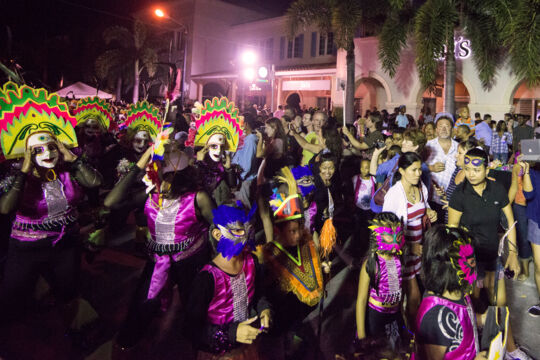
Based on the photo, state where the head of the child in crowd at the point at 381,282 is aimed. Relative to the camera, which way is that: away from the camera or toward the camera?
toward the camera

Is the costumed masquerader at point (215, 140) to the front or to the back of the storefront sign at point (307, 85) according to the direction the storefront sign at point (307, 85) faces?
to the front

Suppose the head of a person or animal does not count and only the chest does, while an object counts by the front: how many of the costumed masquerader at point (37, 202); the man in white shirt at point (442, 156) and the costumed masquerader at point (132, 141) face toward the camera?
3

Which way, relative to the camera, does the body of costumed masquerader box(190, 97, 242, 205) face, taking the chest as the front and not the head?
toward the camera

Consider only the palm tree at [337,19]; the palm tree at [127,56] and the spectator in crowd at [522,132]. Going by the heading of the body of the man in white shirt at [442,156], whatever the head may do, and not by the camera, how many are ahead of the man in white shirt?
0

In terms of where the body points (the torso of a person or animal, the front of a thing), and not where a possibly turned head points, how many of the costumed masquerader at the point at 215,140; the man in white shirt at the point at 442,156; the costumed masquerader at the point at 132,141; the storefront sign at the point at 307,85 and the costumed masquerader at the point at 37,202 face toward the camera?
5

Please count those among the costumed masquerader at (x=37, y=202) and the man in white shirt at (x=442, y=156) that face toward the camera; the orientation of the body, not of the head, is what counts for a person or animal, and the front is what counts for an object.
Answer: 2

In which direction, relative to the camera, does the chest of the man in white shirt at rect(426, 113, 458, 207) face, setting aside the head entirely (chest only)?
toward the camera

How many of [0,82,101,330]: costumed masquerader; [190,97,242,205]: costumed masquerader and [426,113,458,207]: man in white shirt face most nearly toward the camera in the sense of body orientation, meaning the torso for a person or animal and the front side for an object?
3

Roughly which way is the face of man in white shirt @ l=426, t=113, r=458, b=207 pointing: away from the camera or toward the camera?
toward the camera

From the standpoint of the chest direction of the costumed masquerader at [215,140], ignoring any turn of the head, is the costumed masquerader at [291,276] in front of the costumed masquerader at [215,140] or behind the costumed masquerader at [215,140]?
in front

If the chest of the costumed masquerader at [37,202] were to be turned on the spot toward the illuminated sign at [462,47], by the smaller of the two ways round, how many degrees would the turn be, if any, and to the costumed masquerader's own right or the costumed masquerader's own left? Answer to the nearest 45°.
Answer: approximately 135° to the costumed masquerader's own left

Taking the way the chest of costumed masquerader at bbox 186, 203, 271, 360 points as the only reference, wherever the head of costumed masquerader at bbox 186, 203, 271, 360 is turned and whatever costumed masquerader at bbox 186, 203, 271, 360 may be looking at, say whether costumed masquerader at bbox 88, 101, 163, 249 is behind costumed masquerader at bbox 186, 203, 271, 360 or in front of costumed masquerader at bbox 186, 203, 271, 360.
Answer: behind

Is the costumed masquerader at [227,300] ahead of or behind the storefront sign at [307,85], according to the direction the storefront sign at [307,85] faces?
ahead
